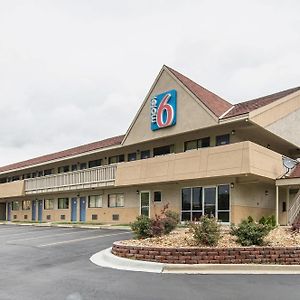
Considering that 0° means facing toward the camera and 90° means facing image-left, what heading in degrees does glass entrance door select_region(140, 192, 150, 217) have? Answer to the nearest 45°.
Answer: approximately 45°

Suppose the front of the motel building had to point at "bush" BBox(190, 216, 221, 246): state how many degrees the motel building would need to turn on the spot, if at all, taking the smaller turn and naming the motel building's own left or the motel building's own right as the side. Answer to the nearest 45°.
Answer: approximately 45° to the motel building's own left

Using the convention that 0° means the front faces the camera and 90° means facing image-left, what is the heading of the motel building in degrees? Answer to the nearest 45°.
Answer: approximately 45°

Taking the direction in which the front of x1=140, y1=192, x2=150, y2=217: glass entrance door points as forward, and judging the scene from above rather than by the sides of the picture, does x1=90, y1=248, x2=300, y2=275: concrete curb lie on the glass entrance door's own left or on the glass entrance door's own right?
on the glass entrance door's own left

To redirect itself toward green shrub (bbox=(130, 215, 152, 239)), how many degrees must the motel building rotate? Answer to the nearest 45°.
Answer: approximately 45° to its left

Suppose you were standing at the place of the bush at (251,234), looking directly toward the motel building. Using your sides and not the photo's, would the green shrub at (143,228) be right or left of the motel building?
left

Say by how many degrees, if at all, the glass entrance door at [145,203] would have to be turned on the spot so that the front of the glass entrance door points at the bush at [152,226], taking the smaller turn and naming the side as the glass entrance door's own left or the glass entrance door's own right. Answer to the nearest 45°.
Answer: approximately 45° to the glass entrance door's own left
